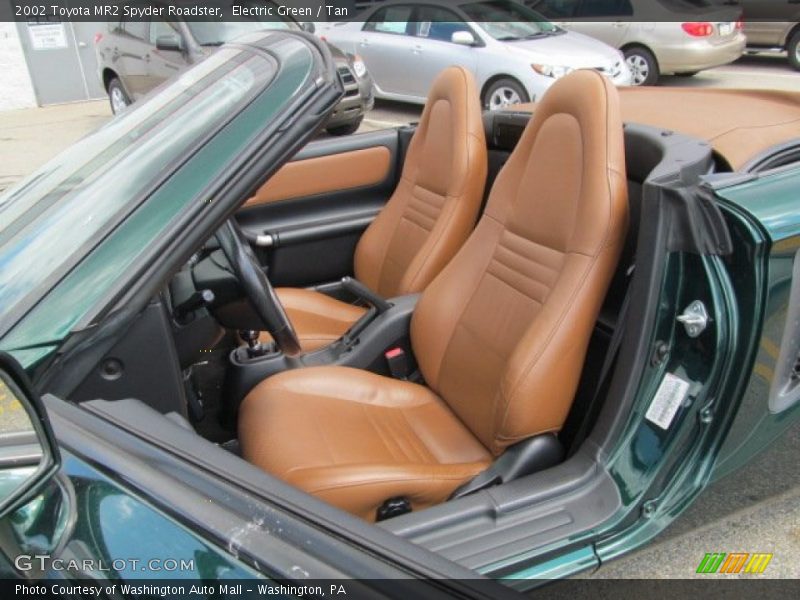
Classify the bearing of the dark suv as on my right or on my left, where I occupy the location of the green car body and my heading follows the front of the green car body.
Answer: on my right

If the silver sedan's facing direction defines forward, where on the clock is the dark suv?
The dark suv is roughly at 4 o'clock from the silver sedan.

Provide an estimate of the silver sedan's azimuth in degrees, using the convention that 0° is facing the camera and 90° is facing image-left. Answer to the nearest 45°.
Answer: approximately 315°

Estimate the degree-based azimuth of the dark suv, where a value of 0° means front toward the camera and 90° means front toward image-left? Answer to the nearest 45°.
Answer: approximately 315°

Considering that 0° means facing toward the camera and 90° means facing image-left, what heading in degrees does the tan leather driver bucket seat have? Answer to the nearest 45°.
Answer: approximately 45°

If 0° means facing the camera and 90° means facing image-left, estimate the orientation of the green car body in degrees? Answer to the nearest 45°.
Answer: approximately 45°

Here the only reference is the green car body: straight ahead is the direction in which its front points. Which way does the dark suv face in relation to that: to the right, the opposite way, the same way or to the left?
to the left

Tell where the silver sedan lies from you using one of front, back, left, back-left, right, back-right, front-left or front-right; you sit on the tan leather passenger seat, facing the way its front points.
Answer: back-right
